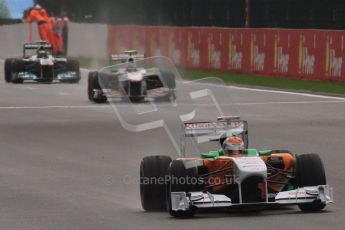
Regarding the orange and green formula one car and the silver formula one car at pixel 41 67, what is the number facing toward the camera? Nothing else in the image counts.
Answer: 2

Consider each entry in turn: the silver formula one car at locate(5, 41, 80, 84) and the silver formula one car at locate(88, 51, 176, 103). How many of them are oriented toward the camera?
2

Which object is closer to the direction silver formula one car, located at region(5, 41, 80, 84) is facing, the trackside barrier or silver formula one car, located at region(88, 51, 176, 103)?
the silver formula one car

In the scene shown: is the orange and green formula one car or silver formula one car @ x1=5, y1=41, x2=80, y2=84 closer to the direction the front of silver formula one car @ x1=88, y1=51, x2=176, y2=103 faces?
the orange and green formula one car

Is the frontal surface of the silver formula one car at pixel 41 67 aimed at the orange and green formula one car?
yes

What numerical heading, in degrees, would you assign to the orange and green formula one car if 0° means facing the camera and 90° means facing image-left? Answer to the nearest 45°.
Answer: approximately 0°

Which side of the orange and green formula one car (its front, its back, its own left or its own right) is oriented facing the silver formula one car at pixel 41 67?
back

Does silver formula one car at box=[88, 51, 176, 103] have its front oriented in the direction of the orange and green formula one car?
yes

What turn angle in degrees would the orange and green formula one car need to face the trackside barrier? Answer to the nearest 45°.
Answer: approximately 180°
